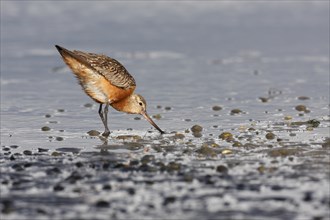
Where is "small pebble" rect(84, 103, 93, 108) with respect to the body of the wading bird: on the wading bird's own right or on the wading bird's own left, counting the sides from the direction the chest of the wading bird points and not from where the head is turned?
on the wading bird's own left

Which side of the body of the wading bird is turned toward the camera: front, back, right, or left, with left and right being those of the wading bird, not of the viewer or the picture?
right

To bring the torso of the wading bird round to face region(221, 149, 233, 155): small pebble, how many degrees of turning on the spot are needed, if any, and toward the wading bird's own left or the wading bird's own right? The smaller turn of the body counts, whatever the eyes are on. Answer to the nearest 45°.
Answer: approximately 45° to the wading bird's own right

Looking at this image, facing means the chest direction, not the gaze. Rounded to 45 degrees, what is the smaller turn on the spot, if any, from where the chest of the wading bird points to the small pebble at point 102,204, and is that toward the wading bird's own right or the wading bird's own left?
approximately 90° to the wading bird's own right

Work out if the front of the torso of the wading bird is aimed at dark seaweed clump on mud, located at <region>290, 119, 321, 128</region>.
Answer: yes

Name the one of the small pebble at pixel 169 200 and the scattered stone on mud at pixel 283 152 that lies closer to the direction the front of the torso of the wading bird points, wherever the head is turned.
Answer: the scattered stone on mud

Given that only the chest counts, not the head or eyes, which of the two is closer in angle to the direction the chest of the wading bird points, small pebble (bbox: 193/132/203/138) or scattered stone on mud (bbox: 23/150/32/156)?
the small pebble

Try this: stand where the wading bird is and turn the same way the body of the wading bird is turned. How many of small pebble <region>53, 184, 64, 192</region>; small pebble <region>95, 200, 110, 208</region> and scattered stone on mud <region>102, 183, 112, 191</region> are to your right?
3

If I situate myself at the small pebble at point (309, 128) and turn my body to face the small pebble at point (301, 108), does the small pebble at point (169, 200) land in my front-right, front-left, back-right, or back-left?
back-left

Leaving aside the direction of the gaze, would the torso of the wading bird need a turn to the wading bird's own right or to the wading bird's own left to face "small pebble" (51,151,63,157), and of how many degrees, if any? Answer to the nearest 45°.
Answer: approximately 90° to the wading bird's own right

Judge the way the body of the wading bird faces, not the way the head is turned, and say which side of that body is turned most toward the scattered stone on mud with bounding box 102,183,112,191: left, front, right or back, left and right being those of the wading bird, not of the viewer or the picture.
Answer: right

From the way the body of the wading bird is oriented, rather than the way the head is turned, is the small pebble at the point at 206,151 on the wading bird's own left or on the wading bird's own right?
on the wading bird's own right
